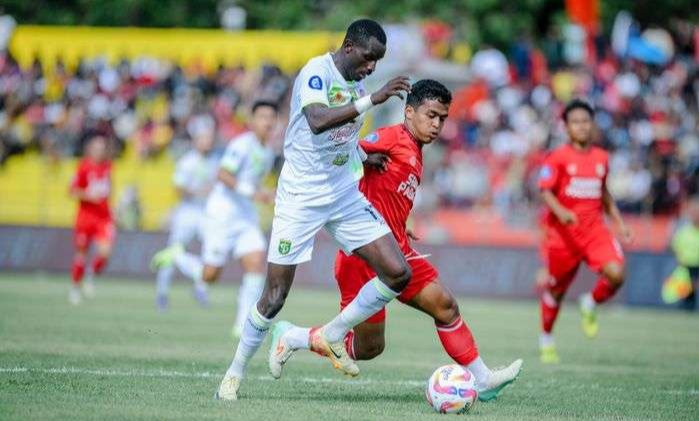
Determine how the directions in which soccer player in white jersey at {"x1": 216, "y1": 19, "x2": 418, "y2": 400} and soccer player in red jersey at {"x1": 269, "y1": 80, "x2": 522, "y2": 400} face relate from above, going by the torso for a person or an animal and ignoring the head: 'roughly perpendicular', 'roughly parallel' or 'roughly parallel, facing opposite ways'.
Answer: roughly parallel

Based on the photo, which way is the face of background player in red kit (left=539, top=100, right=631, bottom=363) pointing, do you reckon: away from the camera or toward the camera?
toward the camera

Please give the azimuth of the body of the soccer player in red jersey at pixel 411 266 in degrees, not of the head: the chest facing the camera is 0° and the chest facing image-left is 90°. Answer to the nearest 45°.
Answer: approximately 315°

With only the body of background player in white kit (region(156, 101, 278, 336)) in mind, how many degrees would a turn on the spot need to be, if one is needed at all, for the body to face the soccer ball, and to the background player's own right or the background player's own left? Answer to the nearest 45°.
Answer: approximately 45° to the background player's own right

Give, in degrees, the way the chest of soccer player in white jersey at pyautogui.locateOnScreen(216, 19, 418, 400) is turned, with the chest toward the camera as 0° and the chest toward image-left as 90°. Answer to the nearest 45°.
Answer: approximately 315°

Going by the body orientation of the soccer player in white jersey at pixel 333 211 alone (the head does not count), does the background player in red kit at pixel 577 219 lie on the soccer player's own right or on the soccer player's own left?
on the soccer player's own left

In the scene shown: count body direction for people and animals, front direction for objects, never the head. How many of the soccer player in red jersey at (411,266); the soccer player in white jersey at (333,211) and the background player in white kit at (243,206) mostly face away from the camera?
0

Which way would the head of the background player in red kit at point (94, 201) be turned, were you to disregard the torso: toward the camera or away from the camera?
toward the camera

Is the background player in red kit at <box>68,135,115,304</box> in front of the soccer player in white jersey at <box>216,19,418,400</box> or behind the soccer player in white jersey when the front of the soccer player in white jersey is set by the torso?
behind

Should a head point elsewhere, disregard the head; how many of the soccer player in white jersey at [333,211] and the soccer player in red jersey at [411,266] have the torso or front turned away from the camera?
0

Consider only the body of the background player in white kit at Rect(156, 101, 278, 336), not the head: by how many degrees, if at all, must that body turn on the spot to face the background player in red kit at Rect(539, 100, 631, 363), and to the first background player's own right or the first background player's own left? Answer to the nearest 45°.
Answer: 0° — they already face them
